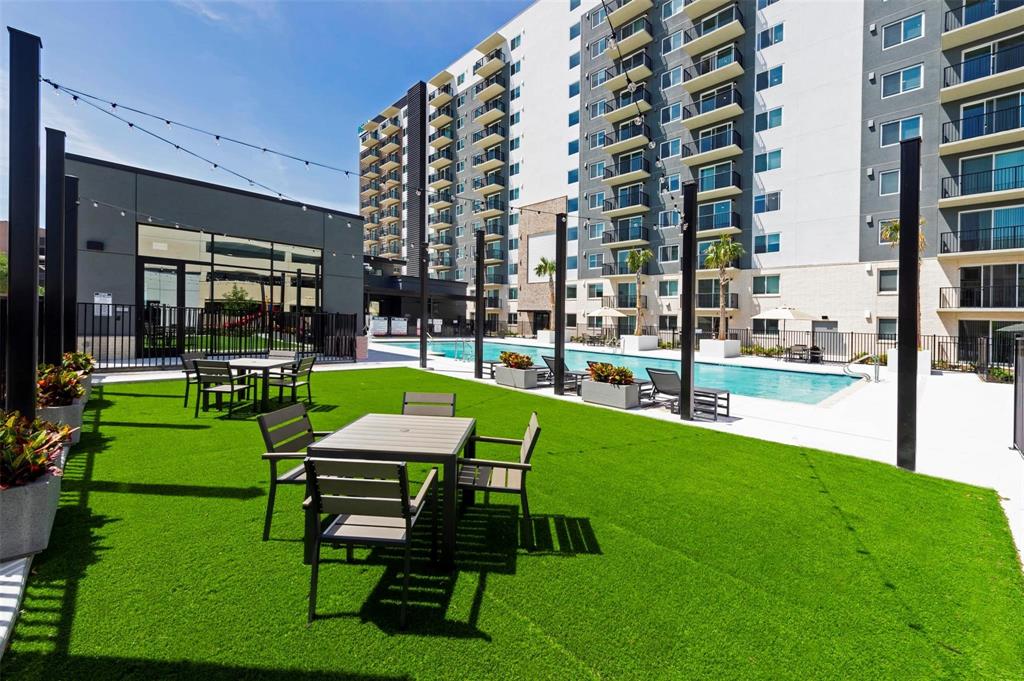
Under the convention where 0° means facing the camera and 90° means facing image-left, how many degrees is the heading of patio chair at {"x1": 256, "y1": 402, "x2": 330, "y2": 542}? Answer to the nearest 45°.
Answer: approximately 315°

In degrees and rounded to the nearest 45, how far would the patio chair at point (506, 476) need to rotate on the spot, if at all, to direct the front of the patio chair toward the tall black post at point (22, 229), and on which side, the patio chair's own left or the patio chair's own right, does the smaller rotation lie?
0° — it already faces it

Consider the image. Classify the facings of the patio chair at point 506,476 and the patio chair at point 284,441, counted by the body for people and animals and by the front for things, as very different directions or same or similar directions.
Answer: very different directions

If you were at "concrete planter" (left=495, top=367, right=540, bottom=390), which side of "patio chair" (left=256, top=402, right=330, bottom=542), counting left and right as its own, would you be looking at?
left

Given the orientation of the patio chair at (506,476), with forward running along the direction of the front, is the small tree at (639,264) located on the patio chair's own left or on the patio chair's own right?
on the patio chair's own right

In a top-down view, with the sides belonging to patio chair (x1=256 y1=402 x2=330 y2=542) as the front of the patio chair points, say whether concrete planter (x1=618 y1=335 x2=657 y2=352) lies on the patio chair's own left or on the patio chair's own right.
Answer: on the patio chair's own left

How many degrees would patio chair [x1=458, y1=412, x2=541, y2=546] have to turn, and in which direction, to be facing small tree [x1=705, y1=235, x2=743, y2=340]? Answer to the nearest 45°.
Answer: approximately 135° to its right

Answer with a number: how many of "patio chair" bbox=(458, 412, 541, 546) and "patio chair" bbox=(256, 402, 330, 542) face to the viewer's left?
1

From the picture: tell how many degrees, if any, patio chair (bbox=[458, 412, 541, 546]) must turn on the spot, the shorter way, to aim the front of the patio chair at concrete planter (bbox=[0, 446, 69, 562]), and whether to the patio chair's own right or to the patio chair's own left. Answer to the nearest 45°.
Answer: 0° — it already faces it

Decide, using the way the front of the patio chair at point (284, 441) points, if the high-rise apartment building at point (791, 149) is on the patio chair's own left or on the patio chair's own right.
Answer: on the patio chair's own left

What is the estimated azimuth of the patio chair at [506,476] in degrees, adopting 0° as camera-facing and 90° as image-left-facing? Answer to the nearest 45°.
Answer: approximately 90°

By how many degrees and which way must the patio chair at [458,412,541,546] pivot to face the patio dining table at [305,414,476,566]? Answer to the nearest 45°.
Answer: approximately 45° to its left

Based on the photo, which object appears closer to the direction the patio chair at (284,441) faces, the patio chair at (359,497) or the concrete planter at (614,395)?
the patio chair

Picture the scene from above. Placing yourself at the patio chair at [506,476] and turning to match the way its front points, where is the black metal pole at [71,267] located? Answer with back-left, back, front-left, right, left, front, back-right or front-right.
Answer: front-right

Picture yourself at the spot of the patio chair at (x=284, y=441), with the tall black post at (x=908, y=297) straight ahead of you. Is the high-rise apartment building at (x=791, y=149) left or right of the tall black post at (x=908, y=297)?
left

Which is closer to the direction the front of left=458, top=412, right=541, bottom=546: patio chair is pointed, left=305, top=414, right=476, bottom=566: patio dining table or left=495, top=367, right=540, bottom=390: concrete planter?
the patio dining table

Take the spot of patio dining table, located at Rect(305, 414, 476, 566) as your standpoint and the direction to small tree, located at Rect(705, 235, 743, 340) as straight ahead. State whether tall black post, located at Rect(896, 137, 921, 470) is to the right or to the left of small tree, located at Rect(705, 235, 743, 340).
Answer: right
